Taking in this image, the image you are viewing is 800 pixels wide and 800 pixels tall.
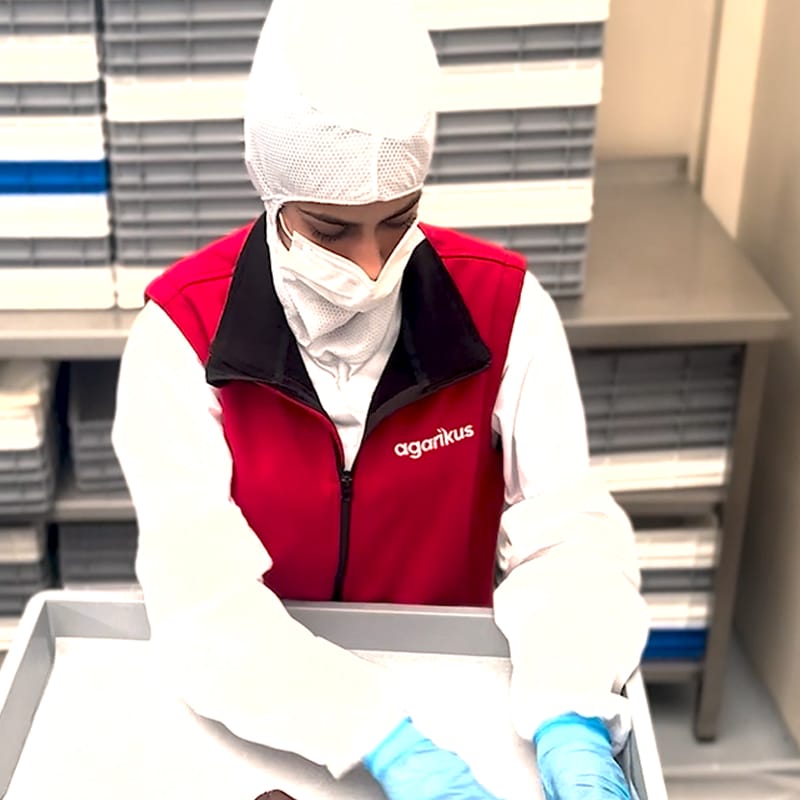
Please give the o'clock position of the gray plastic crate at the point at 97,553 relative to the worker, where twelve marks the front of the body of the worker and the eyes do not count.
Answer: The gray plastic crate is roughly at 5 o'clock from the worker.

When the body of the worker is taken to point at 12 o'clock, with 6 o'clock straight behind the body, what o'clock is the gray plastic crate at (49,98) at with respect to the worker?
The gray plastic crate is roughly at 5 o'clock from the worker.

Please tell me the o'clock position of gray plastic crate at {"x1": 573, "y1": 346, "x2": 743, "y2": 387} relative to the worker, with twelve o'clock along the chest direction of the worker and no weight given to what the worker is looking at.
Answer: The gray plastic crate is roughly at 7 o'clock from the worker.

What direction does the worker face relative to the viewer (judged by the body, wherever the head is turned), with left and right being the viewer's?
facing the viewer

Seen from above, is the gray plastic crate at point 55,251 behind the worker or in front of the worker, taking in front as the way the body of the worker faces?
behind

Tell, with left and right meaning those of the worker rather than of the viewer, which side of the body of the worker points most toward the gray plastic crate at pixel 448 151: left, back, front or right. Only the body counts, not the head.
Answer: back

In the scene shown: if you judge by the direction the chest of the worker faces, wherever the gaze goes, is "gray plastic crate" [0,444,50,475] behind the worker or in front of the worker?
behind

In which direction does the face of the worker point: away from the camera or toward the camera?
toward the camera

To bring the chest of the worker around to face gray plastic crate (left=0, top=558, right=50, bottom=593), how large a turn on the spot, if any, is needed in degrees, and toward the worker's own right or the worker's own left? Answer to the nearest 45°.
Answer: approximately 135° to the worker's own right

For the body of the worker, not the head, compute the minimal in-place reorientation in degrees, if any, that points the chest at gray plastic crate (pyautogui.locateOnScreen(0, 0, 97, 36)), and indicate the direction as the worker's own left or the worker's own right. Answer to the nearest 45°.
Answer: approximately 135° to the worker's own right
